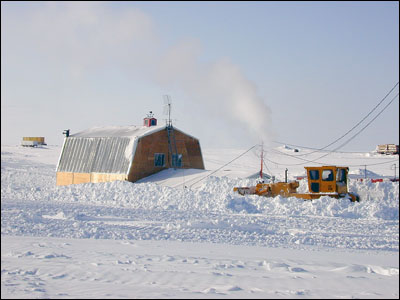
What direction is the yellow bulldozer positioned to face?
to the viewer's left

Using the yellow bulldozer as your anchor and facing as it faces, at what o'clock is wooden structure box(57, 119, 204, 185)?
The wooden structure is roughly at 1 o'clock from the yellow bulldozer.
